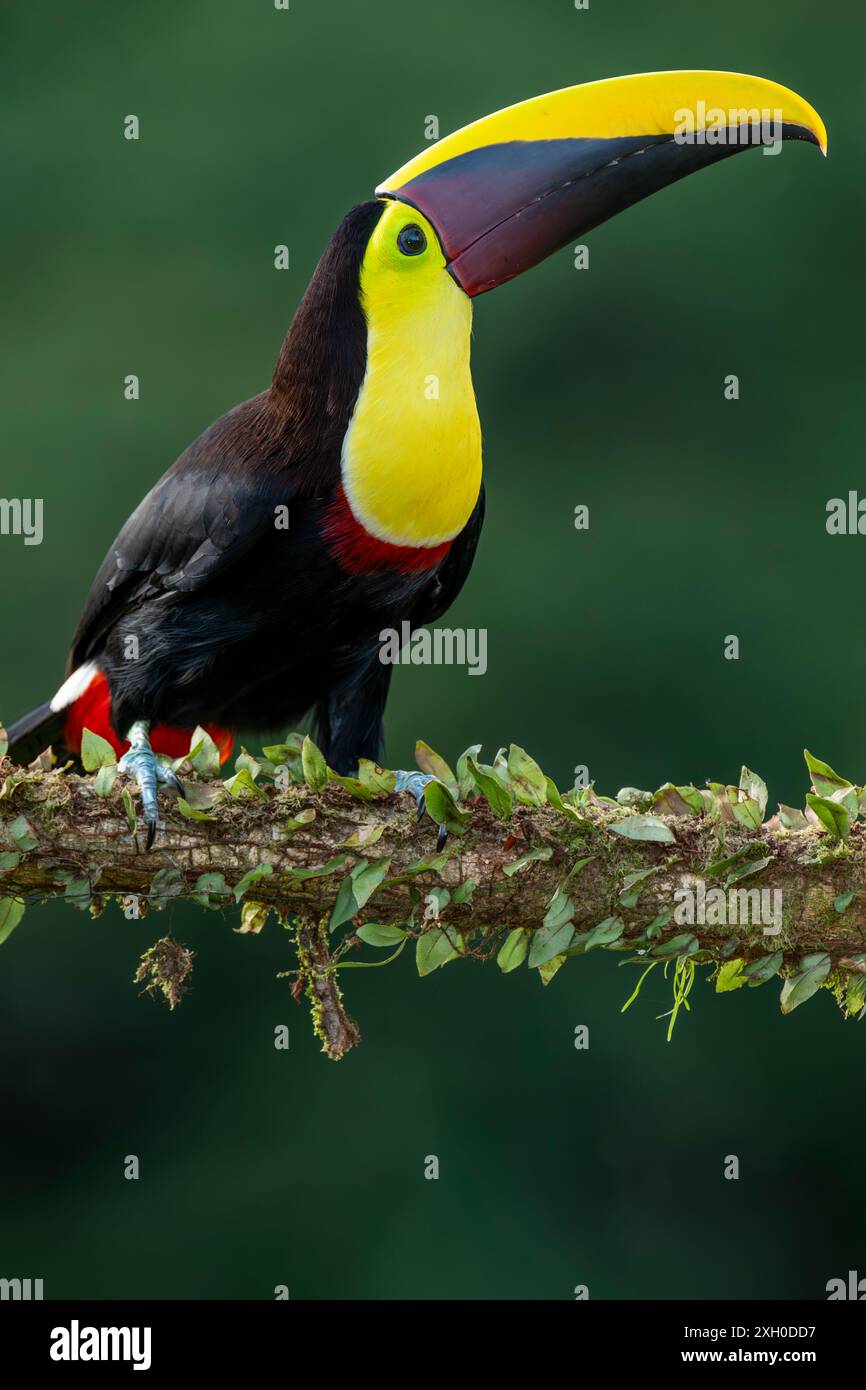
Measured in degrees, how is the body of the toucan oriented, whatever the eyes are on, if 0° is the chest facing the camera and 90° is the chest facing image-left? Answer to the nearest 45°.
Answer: approximately 315°
